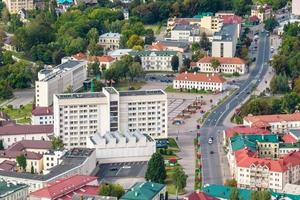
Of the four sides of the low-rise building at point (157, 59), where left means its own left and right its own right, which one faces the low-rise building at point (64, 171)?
front

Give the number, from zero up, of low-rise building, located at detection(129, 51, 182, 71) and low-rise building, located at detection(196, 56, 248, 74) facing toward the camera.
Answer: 2

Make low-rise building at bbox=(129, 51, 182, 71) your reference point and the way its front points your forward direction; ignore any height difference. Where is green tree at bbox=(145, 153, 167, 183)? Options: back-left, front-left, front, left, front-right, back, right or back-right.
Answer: front

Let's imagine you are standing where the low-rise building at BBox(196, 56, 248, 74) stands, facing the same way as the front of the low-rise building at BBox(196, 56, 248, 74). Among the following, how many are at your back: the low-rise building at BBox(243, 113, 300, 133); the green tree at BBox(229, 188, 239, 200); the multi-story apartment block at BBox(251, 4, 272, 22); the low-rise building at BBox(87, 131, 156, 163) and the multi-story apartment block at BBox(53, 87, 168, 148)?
1

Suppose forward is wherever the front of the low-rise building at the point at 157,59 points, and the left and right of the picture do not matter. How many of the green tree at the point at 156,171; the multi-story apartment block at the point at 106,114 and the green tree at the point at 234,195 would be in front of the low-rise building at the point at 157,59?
3

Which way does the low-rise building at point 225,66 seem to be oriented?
toward the camera

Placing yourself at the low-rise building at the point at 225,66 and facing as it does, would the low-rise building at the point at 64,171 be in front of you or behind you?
in front

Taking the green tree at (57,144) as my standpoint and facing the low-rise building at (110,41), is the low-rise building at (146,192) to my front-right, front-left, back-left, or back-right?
back-right

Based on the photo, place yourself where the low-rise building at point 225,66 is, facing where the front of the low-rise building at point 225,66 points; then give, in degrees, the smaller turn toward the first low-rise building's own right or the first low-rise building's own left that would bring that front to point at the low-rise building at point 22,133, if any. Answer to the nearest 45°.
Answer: approximately 45° to the first low-rise building's own right

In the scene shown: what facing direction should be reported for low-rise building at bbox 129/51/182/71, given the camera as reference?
facing the viewer

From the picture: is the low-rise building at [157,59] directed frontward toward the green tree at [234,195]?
yes

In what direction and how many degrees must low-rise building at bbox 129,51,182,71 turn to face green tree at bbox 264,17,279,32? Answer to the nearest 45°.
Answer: approximately 135° to its left

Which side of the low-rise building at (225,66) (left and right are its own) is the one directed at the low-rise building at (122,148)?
front

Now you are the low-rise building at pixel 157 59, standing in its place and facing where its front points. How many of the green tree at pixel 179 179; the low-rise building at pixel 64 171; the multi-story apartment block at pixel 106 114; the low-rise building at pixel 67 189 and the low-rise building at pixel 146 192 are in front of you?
5

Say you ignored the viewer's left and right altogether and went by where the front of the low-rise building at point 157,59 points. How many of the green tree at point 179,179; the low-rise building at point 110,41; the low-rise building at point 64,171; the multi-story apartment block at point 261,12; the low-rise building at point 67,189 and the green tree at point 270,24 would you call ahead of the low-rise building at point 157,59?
3

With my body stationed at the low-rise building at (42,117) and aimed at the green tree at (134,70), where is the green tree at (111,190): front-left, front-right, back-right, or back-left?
back-right

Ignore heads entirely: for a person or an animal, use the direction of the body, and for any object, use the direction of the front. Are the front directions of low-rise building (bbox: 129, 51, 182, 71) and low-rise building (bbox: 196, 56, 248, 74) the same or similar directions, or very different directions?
same or similar directions

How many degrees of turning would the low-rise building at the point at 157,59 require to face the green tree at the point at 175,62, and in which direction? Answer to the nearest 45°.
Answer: approximately 45° to its left

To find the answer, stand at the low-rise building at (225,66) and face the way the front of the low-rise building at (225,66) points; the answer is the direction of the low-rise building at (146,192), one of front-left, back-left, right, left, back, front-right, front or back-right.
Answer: front
